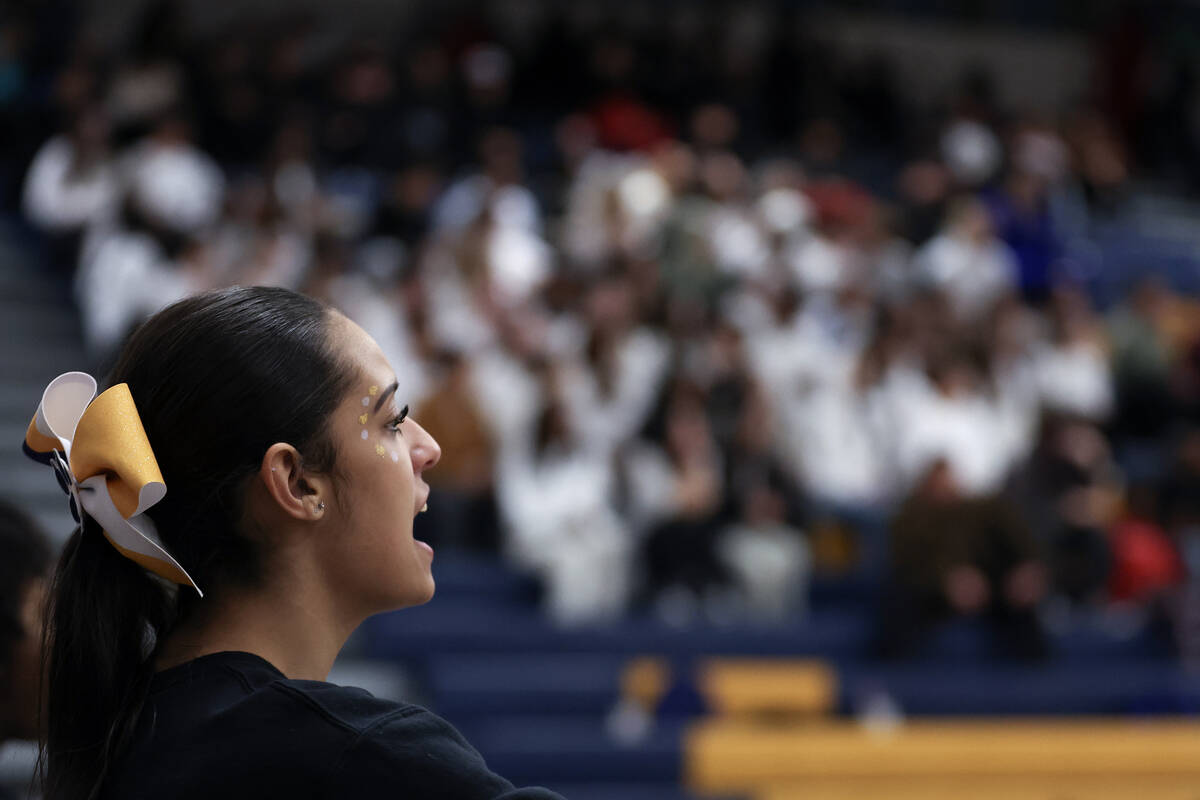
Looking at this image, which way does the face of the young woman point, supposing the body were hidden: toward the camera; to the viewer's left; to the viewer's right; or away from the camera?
to the viewer's right

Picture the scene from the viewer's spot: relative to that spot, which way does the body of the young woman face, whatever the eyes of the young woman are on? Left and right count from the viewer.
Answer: facing away from the viewer and to the right of the viewer
